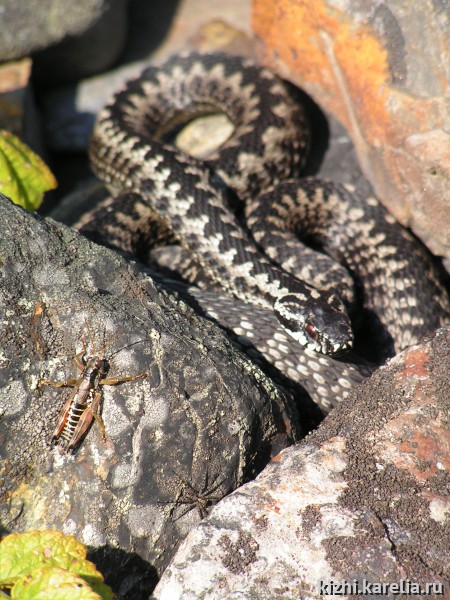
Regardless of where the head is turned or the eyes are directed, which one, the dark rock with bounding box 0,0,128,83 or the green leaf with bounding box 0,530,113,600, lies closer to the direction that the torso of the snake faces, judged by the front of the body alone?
the green leaf

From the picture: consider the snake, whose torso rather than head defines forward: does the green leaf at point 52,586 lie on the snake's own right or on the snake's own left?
on the snake's own right

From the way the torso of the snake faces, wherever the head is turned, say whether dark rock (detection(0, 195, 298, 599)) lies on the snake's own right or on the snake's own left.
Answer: on the snake's own right

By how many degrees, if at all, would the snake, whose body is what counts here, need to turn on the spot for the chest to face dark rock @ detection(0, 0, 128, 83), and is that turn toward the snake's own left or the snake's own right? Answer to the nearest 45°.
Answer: approximately 180°

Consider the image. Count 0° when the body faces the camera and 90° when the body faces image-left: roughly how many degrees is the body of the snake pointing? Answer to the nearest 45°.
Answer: approximately 315°

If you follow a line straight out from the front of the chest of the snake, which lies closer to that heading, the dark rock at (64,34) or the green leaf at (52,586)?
the green leaf
